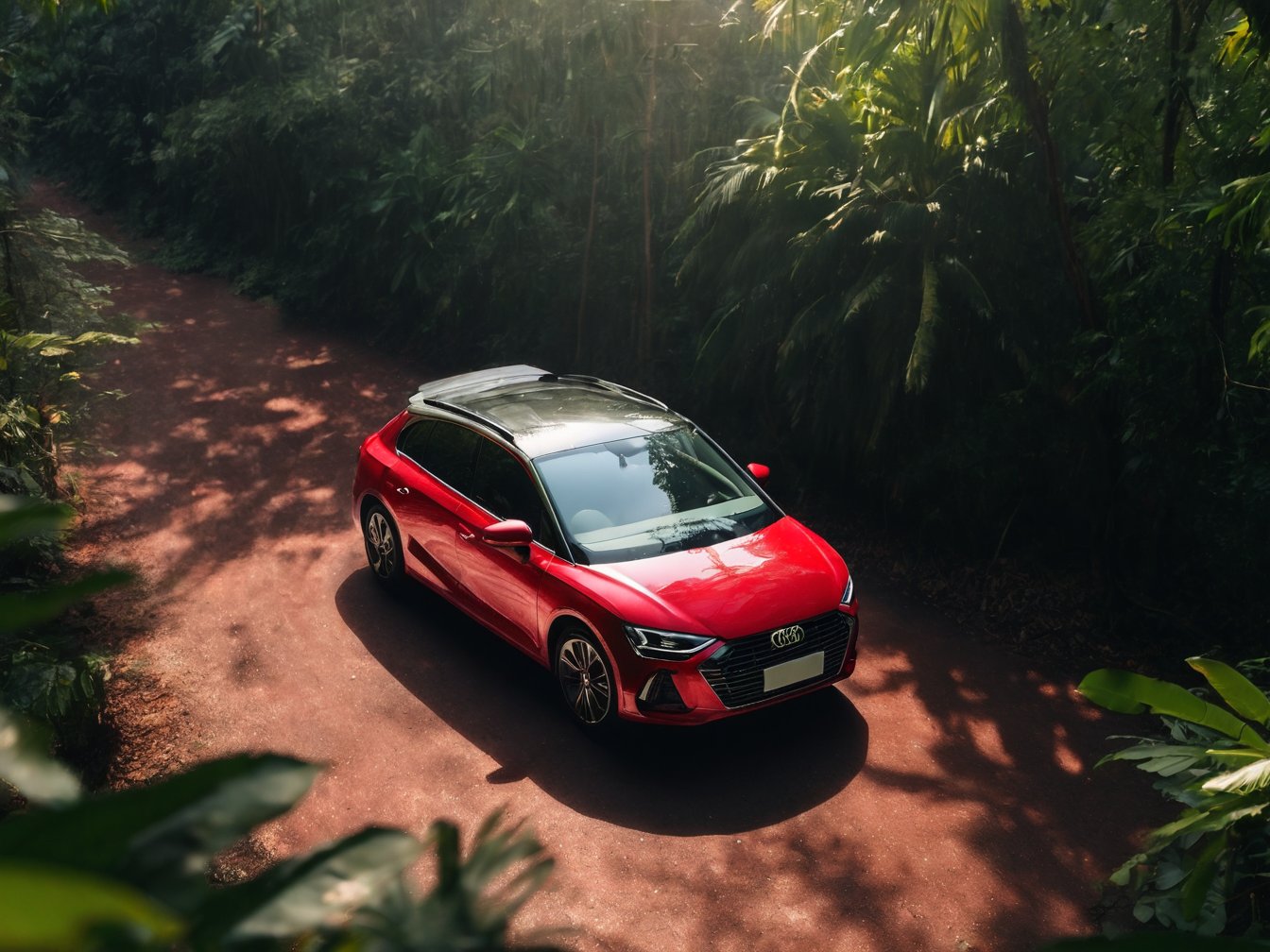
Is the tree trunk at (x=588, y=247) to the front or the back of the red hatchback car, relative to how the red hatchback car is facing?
to the back

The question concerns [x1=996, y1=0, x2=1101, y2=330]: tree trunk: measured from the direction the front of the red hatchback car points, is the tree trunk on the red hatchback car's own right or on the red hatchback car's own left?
on the red hatchback car's own left

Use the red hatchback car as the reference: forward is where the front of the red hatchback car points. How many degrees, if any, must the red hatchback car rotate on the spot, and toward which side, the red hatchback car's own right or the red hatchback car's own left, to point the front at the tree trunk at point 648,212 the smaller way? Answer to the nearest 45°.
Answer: approximately 135° to the red hatchback car's own left

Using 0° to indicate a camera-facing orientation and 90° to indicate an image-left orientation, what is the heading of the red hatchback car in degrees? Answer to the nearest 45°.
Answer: approximately 315°
